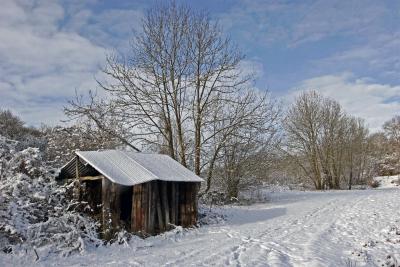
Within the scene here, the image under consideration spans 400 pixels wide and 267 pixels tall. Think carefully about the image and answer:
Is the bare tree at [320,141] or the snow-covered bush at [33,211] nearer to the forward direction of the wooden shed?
the snow-covered bush

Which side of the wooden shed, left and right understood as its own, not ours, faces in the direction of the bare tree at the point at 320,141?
back
